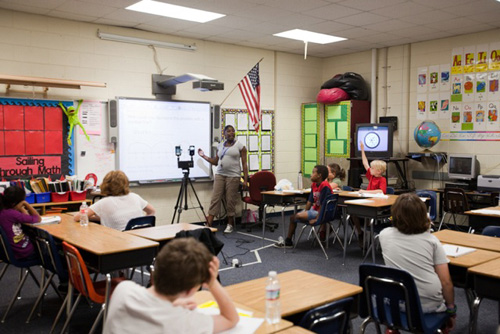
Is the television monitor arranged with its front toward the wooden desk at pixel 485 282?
yes

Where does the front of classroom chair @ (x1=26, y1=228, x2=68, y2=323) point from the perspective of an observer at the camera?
facing away from the viewer and to the right of the viewer

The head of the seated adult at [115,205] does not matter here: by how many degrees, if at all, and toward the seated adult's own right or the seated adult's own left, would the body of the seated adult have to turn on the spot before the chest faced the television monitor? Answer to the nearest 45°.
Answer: approximately 45° to the seated adult's own right

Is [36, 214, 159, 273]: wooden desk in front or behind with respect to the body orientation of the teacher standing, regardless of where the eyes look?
in front

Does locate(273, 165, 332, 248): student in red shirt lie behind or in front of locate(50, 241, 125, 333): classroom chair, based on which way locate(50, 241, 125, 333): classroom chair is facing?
in front

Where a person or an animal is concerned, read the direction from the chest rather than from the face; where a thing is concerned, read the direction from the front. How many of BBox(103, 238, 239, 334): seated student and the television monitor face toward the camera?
1

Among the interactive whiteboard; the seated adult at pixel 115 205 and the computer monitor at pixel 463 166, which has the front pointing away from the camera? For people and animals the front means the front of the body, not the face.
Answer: the seated adult

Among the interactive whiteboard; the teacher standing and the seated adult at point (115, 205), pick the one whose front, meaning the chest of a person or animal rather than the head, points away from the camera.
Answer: the seated adult

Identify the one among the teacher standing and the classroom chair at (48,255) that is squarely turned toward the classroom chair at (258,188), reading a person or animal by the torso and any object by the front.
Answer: the classroom chair at (48,255)

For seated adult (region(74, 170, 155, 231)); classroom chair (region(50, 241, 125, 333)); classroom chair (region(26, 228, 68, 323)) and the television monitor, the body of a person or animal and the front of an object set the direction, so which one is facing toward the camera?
the television monitor

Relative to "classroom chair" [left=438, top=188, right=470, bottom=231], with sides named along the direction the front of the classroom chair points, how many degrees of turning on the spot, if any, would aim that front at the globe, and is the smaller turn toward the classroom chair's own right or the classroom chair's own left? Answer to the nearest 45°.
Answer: approximately 45° to the classroom chair's own left

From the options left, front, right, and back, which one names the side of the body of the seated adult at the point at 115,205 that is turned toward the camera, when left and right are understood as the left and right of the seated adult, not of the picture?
back

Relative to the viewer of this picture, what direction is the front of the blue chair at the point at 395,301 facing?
facing away from the viewer and to the right of the viewer

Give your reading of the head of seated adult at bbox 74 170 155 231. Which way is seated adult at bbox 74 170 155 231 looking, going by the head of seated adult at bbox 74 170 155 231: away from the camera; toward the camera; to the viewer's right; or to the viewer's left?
away from the camera
